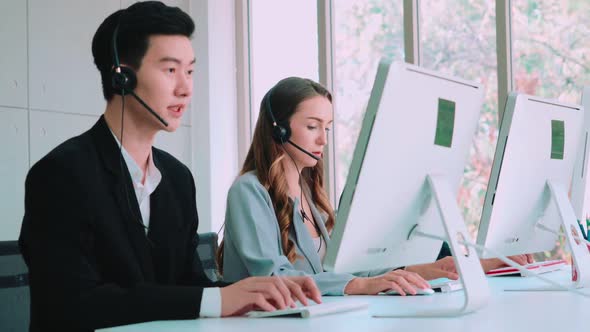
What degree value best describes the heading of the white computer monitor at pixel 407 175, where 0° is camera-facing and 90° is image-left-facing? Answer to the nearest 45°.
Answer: approximately 135°

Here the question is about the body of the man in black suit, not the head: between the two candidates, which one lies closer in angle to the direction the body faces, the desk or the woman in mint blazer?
the desk

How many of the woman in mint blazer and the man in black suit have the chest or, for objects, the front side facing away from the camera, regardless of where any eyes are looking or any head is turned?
0

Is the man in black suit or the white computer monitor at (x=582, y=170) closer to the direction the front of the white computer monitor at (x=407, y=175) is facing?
the man in black suit

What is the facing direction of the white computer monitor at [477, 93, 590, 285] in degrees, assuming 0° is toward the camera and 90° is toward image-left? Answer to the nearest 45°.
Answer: approximately 135°

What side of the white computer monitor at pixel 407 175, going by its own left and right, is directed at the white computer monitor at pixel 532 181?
right

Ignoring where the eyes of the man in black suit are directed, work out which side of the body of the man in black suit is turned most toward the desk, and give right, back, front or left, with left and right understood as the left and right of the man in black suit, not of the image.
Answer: front

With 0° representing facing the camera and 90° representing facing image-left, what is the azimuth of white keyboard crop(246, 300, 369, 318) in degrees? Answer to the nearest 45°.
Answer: approximately 135°

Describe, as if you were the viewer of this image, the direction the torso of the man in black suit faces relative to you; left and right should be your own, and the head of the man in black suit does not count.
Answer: facing the viewer and to the right of the viewer
